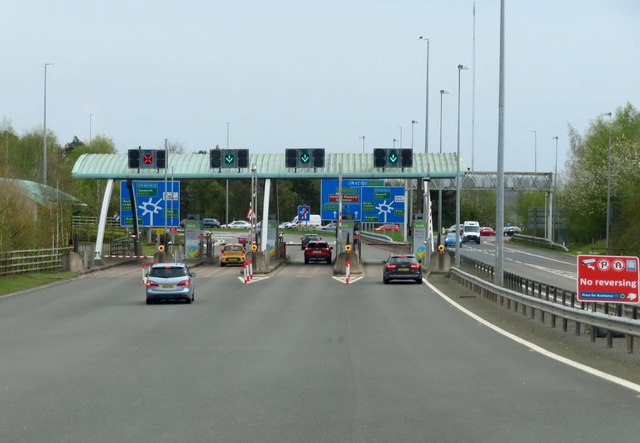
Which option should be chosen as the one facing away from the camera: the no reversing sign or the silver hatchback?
the silver hatchback

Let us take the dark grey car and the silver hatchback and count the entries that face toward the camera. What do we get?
0

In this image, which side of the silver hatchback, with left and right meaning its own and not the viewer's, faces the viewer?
back

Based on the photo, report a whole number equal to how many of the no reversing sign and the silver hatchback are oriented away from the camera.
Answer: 1

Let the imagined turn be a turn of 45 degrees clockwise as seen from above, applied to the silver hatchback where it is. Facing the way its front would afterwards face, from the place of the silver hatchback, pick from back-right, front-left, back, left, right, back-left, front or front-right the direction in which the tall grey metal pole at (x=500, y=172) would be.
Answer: front-right

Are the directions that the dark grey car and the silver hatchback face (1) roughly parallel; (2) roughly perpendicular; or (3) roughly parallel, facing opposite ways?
roughly parallel

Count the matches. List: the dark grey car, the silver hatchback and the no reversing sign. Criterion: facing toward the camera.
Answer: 1

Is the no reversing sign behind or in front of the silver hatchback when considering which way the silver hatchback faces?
behind

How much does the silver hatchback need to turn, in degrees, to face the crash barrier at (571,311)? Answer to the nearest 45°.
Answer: approximately 135° to its right

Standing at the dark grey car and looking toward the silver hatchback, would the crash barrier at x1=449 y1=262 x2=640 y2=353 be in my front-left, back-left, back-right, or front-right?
front-left

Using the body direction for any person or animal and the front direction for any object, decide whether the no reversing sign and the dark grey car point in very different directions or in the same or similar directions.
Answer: very different directions

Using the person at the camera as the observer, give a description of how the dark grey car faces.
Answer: facing away from the viewer

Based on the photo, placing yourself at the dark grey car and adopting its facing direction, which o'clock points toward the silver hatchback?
The silver hatchback is roughly at 7 o'clock from the dark grey car.

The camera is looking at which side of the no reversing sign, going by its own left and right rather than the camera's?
front
